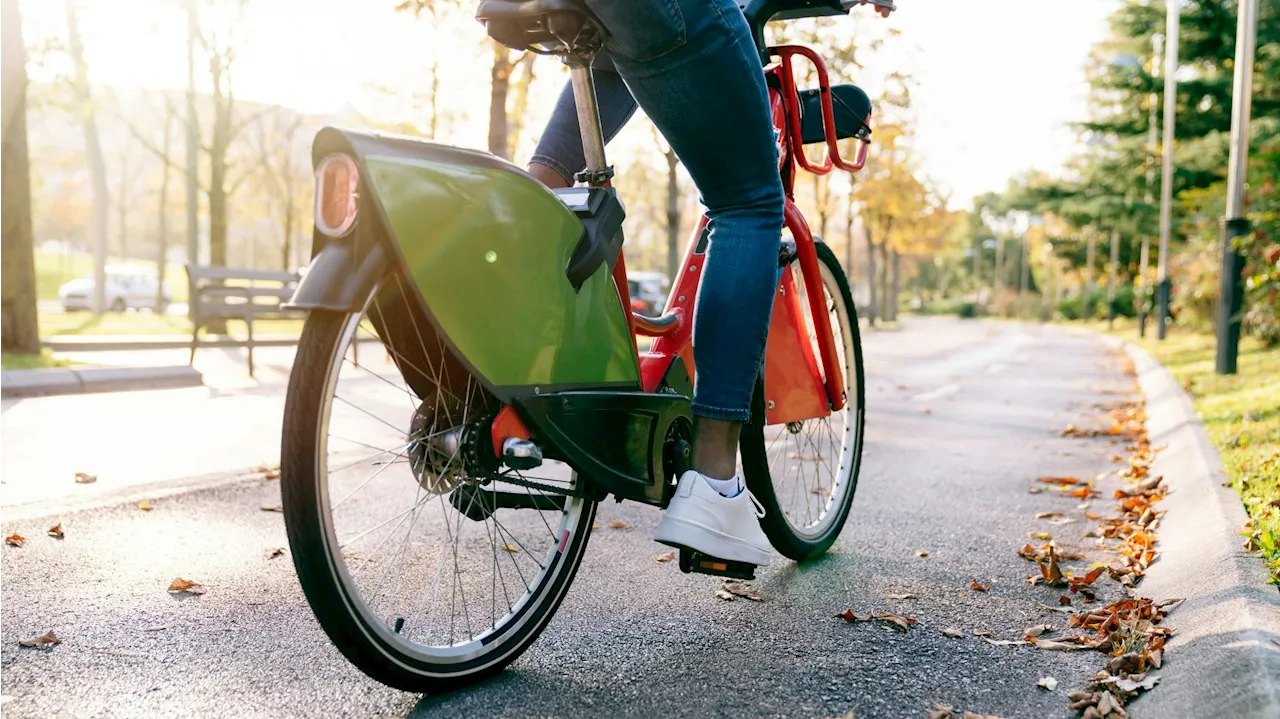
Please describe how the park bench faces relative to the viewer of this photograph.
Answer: facing the viewer and to the right of the viewer

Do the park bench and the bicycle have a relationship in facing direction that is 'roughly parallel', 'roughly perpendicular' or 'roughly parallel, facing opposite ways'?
roughly perpendicular

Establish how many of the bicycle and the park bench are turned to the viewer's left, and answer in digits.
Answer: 0

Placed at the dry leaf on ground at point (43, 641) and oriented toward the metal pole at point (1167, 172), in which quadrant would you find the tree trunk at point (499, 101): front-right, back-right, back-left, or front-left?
front-left

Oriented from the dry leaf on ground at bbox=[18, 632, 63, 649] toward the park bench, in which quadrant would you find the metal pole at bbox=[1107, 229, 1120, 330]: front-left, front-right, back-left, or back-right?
front-right

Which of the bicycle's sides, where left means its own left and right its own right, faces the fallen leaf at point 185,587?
left

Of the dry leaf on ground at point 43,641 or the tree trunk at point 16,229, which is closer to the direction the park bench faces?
the dry leaf on ground

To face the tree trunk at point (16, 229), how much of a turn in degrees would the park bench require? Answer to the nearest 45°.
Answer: approximately 90° to its right

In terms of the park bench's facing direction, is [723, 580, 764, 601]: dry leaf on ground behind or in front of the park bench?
in front

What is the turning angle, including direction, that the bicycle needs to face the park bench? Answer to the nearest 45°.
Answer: approximately 45° to its left

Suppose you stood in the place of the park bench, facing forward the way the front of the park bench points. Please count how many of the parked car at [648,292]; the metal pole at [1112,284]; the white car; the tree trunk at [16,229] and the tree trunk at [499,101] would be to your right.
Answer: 1

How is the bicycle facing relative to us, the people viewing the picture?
facing away from the viewer and to the right of the viewer

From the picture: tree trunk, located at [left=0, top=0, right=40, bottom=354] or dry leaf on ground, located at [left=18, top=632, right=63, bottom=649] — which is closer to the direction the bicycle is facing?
the tree trunk
